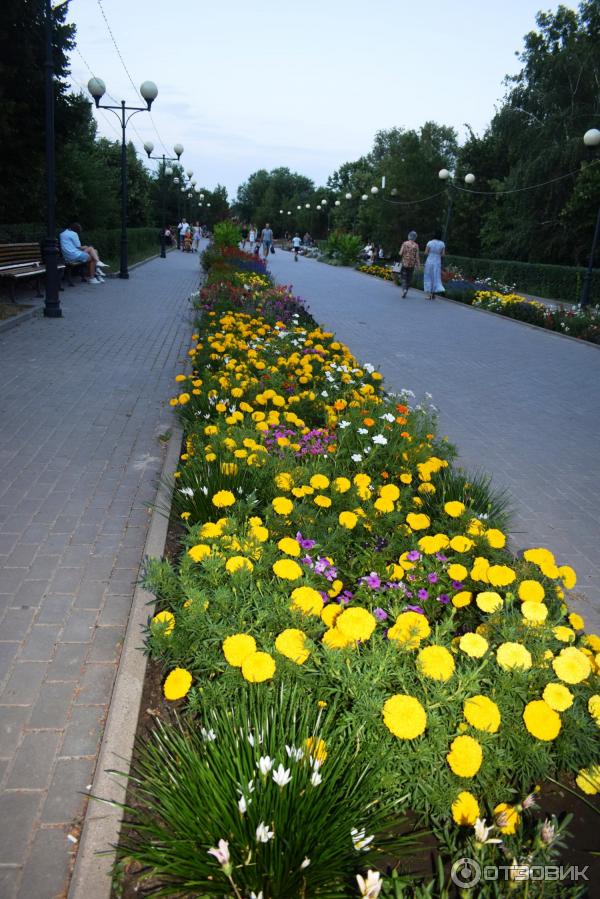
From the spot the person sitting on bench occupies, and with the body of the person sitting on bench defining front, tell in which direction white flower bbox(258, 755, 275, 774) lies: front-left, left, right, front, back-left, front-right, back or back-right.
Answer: right

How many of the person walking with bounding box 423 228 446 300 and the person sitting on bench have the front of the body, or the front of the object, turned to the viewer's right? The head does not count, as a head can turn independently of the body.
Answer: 1

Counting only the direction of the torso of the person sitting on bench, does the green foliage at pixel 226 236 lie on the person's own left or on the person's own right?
on the person's own left

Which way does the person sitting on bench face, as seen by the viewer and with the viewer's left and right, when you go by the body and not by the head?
facing to the right of the viewer

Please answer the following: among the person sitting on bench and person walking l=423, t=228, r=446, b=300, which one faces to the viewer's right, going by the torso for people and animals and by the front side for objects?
the person sitting on bench

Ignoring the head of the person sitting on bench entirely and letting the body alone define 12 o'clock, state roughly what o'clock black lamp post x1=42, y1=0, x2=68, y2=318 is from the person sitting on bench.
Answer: The black lamp post is roughly at 3 o'clock from the person sitting on bench.

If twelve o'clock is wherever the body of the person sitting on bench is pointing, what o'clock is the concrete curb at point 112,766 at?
The concrete curb is roughly at 3 o'clock from the person sitting on bench.

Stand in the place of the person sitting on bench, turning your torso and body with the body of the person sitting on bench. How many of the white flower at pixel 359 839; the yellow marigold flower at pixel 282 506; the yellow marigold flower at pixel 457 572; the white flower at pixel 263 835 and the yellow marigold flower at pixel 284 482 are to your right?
5

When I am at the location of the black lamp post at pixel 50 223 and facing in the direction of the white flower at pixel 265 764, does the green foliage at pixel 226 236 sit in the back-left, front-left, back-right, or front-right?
back-left
